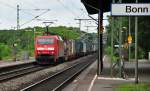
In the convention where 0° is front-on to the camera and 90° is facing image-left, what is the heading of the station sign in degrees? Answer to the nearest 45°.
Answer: approximately 0°
